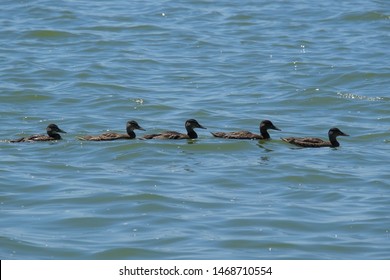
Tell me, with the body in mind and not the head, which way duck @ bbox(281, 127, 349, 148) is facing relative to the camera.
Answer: to the viewer's right

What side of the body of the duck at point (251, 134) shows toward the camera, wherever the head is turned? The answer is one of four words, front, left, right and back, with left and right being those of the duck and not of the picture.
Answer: right

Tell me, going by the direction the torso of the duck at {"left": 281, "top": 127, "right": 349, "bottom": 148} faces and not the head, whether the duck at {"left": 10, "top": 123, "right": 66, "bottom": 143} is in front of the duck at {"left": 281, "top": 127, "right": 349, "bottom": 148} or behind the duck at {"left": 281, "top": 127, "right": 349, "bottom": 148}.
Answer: behind

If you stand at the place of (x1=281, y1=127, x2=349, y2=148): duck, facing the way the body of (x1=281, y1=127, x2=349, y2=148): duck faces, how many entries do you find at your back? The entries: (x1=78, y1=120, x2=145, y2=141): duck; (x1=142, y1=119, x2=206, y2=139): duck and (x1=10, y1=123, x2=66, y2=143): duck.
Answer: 3

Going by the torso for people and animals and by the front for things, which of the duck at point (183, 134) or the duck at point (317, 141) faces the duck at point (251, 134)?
the duck at point (183, 134)

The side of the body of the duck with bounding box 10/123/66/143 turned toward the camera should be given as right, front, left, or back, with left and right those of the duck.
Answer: right

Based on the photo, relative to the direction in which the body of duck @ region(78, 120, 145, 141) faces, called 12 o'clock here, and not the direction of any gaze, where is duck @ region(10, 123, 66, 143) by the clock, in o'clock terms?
duck @ region(10, 123, 66, 143) is roughly at 6 o'clock from duck @ region(78, 120, 145, 141).

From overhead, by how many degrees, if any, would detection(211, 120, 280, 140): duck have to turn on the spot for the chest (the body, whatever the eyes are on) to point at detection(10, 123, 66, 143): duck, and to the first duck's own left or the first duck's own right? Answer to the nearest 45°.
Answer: approximately 180°

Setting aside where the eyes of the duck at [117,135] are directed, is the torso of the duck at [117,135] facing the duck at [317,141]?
yes

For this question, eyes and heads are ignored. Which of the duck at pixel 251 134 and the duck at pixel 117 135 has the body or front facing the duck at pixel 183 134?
the duck at pixel 117 135
